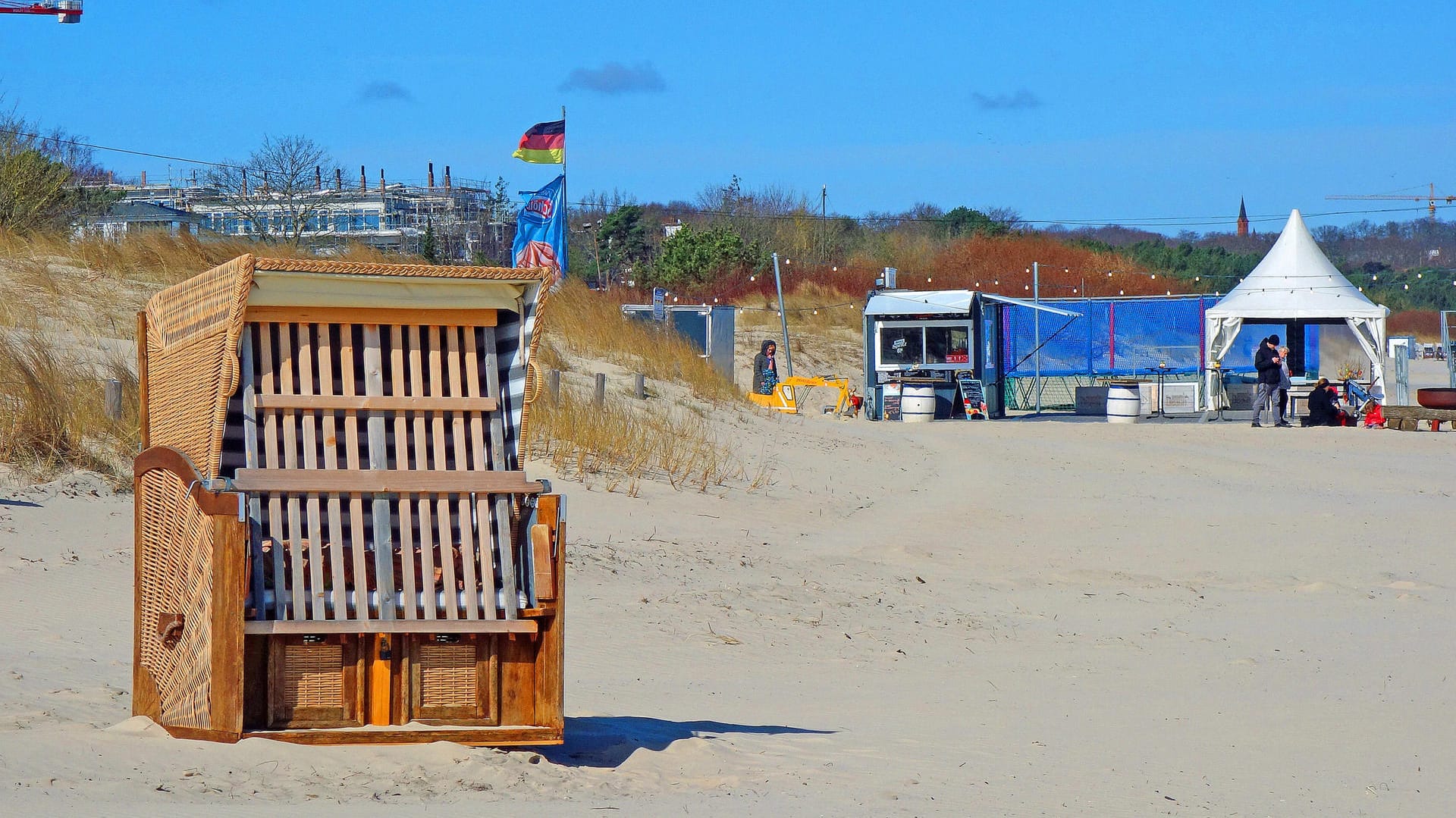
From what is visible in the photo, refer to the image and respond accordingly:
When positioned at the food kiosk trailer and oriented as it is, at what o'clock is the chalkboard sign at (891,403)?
The chalkboard sign is roughly at 1 o'clock from the food kiosk trailer.

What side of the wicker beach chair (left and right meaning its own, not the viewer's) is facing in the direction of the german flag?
back

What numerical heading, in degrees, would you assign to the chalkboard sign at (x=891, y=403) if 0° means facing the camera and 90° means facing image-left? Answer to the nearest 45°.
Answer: approximately 0°

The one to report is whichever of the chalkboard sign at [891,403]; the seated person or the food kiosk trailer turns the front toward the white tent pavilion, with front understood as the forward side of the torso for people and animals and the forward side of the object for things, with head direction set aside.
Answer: the seated person

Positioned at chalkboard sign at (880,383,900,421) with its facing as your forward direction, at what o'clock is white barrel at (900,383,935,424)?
The white barrel is roughly at 10 o'clock from the chalkboard sign.

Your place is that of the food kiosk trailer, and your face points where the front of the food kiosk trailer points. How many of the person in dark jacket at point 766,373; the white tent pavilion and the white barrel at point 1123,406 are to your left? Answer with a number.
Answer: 2

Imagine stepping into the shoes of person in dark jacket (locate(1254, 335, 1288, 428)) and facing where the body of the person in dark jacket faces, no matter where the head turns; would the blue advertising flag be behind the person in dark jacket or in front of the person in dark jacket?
behind

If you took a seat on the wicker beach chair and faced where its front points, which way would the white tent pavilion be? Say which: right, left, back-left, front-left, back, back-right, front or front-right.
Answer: back-left

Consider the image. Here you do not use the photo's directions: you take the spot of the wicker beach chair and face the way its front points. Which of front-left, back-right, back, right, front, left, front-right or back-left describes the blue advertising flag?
back
